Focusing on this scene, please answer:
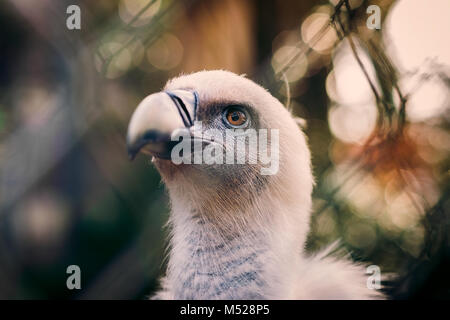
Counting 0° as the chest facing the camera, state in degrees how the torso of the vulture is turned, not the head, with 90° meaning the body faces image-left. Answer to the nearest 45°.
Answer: approximately 45°
